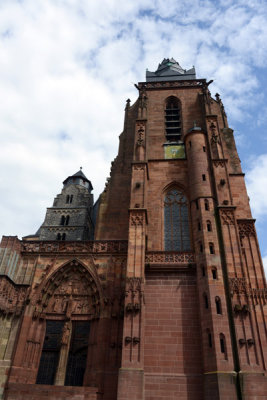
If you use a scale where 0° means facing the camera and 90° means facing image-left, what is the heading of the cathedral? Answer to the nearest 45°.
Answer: approximately 0°
